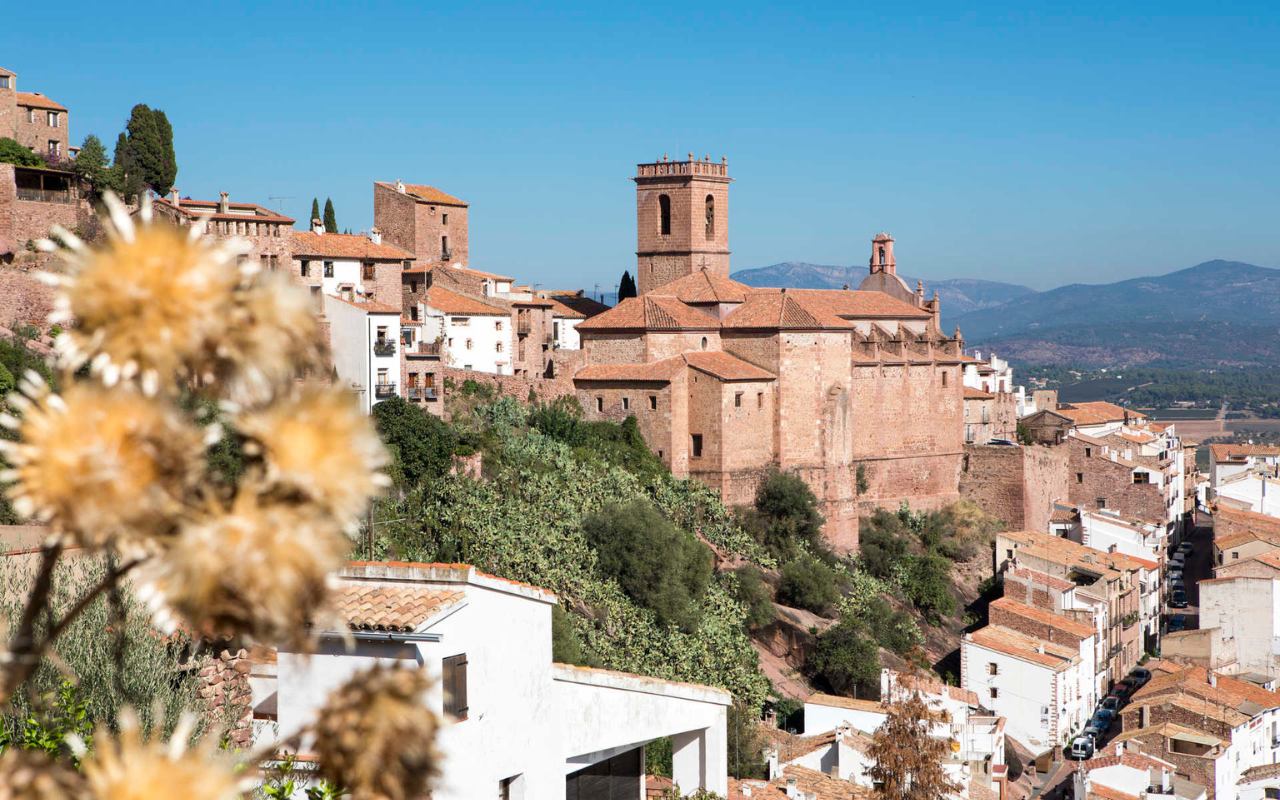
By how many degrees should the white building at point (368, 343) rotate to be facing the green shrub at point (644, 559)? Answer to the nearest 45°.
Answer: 0° — it already faces it

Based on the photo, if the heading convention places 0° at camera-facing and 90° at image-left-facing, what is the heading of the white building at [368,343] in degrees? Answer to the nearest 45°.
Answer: approximately 315°

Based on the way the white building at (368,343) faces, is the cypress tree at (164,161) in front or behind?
behind

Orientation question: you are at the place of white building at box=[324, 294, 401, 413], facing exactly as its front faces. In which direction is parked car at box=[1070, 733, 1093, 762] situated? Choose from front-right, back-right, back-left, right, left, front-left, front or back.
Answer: front-left

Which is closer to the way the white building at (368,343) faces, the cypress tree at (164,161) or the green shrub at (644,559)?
the green shrub

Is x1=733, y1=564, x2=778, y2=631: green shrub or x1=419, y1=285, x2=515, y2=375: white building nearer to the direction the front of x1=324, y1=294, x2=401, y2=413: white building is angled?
the green shrub

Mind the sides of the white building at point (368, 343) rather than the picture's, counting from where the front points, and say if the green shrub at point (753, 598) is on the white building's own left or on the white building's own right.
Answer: on the white building's own left

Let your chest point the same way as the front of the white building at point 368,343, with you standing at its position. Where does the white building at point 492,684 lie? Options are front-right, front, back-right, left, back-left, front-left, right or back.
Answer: front-right

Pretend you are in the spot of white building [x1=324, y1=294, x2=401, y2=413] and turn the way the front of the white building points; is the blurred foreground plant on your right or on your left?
on your right
